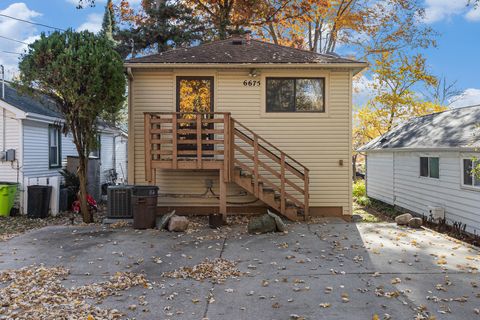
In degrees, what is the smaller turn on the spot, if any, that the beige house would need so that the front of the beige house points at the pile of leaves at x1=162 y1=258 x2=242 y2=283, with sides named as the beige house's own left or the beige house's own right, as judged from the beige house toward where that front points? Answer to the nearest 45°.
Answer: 0° — it already faces it

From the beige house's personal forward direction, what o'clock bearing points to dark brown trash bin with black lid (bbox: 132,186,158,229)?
The dark brown trash bin with black lid is roughly at 2 o'clock from the beige house.

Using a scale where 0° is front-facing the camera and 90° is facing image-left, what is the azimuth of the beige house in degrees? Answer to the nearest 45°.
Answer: approximately 0°

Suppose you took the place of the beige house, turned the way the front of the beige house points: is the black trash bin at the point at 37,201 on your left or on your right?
on your right

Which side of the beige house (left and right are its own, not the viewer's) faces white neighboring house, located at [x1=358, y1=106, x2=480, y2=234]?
left

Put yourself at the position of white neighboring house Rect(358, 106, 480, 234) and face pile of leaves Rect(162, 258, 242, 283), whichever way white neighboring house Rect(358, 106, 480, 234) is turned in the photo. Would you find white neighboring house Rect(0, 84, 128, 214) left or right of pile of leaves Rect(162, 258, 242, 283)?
right

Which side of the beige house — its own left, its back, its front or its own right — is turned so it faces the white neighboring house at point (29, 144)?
right

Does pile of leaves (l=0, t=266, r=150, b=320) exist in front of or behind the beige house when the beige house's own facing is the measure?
in front

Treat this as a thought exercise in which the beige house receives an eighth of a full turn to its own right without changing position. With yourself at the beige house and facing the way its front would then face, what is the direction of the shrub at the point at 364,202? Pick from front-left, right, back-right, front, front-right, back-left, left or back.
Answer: back

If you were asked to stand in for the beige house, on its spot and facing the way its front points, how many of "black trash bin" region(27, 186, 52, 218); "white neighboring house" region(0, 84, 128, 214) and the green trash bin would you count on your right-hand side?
3

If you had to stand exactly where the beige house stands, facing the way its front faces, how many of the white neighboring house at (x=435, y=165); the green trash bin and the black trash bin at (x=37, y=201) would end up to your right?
2

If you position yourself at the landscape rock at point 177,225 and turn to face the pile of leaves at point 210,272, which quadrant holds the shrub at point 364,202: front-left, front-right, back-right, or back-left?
back-left

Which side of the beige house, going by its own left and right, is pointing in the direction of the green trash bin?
right

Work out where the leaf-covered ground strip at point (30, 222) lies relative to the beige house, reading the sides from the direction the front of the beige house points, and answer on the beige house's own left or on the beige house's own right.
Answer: on the beige house's own right

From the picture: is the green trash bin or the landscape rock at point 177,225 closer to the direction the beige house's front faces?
the landscape rock
